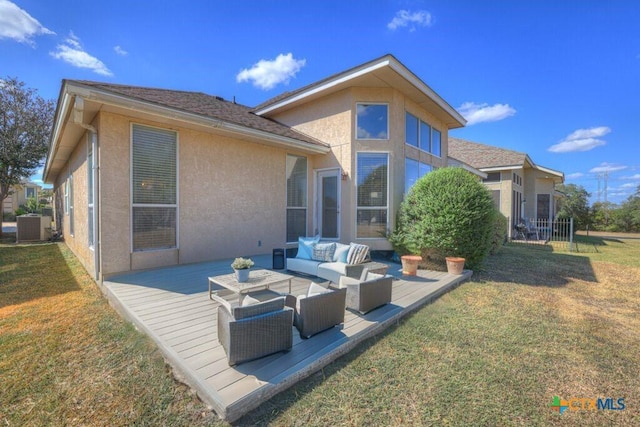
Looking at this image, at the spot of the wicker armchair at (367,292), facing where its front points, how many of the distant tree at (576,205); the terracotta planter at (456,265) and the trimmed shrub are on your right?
3

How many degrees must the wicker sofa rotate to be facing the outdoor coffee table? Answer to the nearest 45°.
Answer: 0° — it already faces it

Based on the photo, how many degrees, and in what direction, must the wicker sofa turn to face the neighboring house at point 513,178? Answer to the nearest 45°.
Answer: approximately 180°

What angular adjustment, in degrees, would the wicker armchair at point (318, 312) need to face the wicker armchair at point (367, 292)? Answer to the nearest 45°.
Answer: approximately 90° to its right

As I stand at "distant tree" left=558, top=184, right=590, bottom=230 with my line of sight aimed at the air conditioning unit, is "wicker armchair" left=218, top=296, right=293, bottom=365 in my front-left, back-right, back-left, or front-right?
front-left

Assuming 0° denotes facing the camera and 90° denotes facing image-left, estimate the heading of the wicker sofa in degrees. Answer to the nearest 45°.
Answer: approximately 45°

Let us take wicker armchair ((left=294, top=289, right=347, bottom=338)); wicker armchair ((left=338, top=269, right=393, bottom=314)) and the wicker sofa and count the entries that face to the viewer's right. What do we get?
0

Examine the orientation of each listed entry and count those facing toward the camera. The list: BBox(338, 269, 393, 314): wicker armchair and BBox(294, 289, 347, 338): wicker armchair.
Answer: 0

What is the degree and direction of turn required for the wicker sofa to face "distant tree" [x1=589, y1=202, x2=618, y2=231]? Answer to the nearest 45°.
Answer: approximately 180°

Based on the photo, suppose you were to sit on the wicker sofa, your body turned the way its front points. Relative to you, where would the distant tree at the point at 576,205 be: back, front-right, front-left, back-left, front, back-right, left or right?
back

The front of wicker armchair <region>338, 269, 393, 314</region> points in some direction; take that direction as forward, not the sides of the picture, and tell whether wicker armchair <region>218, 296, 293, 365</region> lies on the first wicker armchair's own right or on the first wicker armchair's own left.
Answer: on the first wicker armchair's own left

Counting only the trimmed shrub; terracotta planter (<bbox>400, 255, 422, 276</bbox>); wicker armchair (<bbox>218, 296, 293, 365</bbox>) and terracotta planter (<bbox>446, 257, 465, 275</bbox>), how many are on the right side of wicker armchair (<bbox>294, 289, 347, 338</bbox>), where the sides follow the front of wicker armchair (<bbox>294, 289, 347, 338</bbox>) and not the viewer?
3

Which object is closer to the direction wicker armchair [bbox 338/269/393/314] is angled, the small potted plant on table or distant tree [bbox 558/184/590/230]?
the small potted plant on table

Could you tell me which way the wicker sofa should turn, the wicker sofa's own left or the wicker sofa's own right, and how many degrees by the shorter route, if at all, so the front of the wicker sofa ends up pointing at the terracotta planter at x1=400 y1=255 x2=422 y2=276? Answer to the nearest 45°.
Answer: approximately 135° to the wicker sofa's own left

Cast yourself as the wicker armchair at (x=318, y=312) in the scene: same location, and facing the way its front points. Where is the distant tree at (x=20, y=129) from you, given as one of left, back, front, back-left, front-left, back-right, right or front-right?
front

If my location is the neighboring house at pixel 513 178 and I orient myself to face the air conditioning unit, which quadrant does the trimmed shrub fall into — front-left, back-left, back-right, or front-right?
front-left
